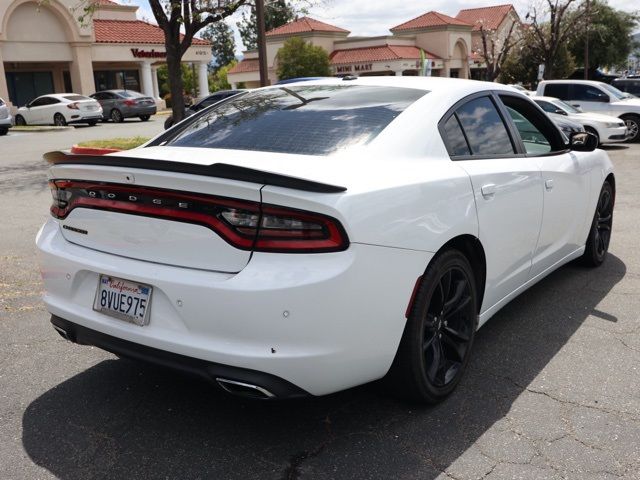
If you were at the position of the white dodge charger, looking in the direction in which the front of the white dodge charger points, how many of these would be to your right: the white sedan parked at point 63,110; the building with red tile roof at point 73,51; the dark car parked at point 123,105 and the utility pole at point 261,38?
0

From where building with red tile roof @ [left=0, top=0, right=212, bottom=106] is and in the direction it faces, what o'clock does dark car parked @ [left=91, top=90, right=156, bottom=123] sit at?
The dark car parked is roughly at 1 o'clock from the building with red tile roof.

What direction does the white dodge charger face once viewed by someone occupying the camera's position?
facing away from the viewer and to the right of the viewer

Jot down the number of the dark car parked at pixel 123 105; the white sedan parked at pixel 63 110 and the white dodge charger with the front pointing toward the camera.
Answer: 0

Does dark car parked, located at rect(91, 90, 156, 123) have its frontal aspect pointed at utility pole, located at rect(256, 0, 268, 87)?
no

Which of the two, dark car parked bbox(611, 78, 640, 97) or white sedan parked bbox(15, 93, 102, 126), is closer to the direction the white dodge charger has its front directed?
the dark car parked

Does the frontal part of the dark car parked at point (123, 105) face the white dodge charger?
no

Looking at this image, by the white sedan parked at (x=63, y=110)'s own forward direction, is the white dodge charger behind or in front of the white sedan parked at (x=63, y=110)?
behind

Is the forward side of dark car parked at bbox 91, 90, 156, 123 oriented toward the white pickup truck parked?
no

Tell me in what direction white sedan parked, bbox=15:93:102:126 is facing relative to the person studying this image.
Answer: facing away from the viewer and to the left of the viewer

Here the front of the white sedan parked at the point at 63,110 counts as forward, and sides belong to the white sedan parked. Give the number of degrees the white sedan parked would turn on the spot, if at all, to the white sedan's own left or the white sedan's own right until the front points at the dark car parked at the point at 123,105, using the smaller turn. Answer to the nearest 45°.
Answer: approximately 90° to the white sedan's own right

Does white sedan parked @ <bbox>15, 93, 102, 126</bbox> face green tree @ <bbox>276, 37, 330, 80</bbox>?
no

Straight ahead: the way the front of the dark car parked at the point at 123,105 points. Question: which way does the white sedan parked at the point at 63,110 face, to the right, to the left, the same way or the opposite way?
the same way

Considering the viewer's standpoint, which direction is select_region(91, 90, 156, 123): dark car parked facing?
facing away from the viewer and to the left of the viewer

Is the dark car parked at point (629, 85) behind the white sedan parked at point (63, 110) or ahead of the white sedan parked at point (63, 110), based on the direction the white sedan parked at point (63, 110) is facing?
behind
